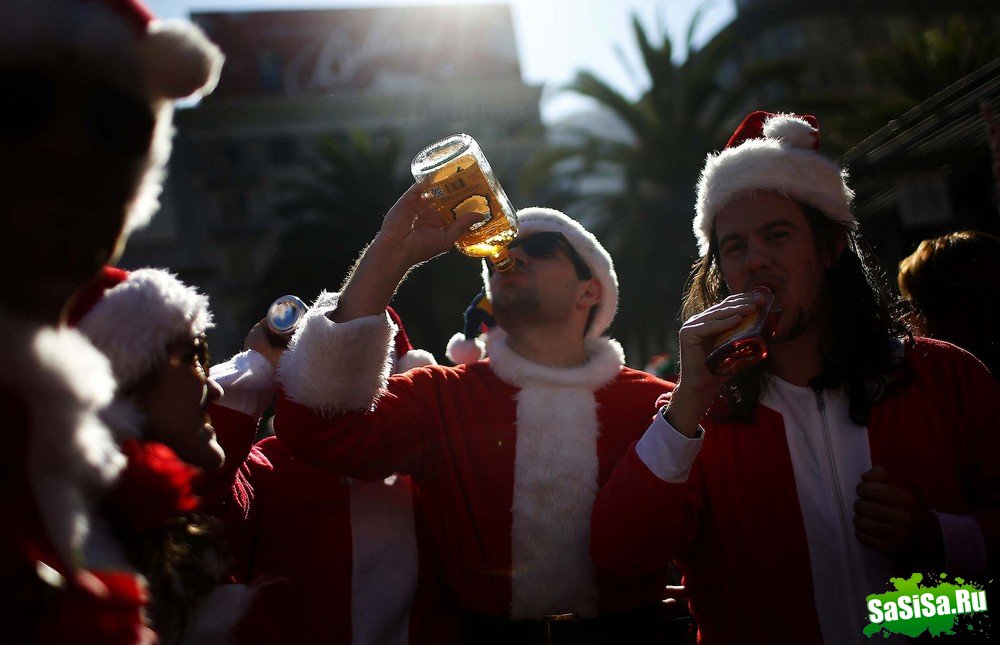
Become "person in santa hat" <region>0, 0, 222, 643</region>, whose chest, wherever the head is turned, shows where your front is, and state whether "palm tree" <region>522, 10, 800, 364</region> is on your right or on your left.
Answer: on your left

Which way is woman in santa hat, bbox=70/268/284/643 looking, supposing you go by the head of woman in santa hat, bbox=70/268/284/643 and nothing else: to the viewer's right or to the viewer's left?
to the viewer's right

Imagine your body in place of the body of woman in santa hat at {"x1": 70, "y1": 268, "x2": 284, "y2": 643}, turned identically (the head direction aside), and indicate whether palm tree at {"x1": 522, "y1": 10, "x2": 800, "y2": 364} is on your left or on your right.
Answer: on your left

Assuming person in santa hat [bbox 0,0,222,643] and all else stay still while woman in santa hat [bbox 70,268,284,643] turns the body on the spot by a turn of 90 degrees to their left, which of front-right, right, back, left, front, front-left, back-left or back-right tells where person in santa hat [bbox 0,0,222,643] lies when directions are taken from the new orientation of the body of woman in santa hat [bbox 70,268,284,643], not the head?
back

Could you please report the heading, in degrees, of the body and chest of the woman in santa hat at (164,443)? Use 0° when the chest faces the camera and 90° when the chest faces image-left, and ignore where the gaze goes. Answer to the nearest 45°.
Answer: approximately 270°
